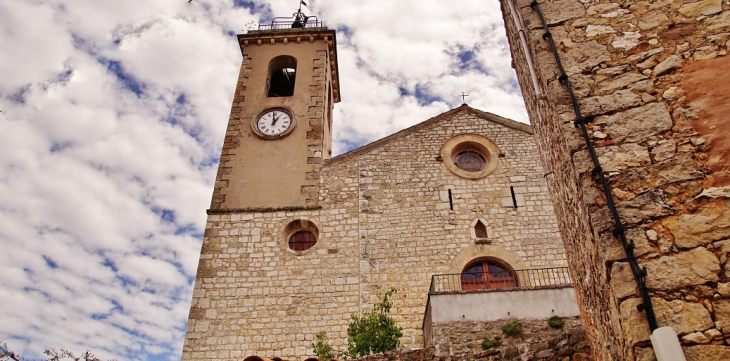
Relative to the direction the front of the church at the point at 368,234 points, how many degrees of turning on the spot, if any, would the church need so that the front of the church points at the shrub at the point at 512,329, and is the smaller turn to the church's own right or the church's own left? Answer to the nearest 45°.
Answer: approximately 45° to the church's own left

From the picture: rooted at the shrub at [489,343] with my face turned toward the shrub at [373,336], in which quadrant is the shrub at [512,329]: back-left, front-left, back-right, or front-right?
back-right

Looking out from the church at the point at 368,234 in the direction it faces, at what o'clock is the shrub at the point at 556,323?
The shrub is roughly at 10 o'clock from the church.

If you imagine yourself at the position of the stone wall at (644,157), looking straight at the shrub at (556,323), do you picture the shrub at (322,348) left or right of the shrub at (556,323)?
left

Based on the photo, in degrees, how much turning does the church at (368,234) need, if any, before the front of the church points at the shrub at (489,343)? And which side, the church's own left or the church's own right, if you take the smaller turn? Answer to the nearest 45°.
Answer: approximately 45° to the church's own left

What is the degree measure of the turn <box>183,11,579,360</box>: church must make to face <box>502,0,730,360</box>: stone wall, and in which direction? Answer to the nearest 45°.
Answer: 0° — it already faces it

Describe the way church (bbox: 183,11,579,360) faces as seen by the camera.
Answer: facing the viewer
